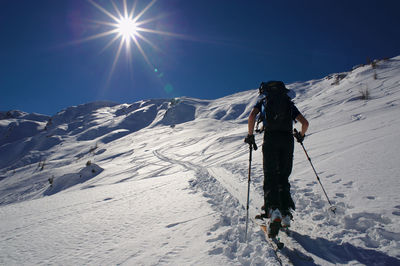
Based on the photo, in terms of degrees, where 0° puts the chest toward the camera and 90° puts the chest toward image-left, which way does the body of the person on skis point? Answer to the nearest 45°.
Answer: approximately 180°

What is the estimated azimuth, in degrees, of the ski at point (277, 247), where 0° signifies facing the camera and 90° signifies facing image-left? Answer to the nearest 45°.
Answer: approximately 135°
